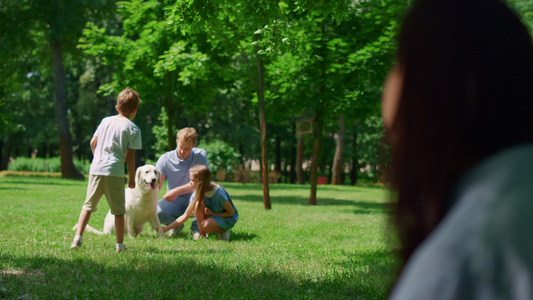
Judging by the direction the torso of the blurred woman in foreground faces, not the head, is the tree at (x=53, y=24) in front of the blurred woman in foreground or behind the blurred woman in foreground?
in front

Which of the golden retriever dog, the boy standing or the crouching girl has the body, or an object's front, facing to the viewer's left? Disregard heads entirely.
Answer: the crouching girl

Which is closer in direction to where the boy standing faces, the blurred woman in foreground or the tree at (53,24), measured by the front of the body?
the tree

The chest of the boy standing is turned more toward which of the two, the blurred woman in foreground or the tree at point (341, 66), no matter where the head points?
the tree

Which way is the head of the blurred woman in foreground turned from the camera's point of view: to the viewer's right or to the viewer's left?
to the viewer's left

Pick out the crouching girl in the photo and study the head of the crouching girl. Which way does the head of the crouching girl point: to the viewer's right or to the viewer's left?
to the viewer's left

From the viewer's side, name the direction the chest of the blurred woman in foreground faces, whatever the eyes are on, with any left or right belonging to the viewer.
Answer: facing away from the viewer and to the left of the viewer

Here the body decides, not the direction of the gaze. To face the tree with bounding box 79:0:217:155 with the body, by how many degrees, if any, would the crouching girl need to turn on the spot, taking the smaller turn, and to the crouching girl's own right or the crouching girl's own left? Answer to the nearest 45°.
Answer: approximately 90° to the crouching girl's own right

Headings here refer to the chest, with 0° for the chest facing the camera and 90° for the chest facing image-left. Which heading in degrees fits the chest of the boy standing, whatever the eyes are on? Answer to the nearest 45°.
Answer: approximately 225°

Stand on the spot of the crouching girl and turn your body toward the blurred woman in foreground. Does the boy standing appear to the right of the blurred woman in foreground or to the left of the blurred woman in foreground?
right

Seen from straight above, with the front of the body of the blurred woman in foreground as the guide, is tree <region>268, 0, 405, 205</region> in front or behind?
in front

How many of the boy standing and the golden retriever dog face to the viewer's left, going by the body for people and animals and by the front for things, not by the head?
0

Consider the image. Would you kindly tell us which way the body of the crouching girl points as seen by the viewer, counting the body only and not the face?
to the viewer's left

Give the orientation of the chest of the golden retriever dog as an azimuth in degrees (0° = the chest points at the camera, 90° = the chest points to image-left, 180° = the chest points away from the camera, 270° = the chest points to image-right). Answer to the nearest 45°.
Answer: approximately 315°

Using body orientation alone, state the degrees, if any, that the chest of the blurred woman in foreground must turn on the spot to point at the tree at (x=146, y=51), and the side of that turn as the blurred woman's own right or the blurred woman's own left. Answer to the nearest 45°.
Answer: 0° — they already face it

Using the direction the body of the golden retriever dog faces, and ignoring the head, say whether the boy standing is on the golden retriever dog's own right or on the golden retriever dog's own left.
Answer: on the golden retriever dog's own right
